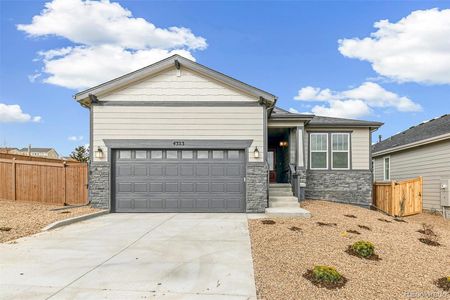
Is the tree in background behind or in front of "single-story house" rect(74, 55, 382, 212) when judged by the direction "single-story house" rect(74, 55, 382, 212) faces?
behind

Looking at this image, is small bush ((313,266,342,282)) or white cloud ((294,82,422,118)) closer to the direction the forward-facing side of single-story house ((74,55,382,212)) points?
the small bush

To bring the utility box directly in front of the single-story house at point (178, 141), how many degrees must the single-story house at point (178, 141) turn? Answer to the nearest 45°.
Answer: approximately 90° to its left

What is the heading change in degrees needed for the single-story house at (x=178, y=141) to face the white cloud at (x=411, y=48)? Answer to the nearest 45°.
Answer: approximately 135° to its left

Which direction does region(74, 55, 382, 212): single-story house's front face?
toward the camera

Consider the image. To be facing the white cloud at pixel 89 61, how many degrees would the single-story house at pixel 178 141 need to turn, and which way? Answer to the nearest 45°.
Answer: approximately 135° to its right

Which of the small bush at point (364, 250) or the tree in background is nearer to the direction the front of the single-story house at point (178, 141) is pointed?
the small bush

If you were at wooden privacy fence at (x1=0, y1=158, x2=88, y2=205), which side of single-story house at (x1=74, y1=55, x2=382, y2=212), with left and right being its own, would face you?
right
